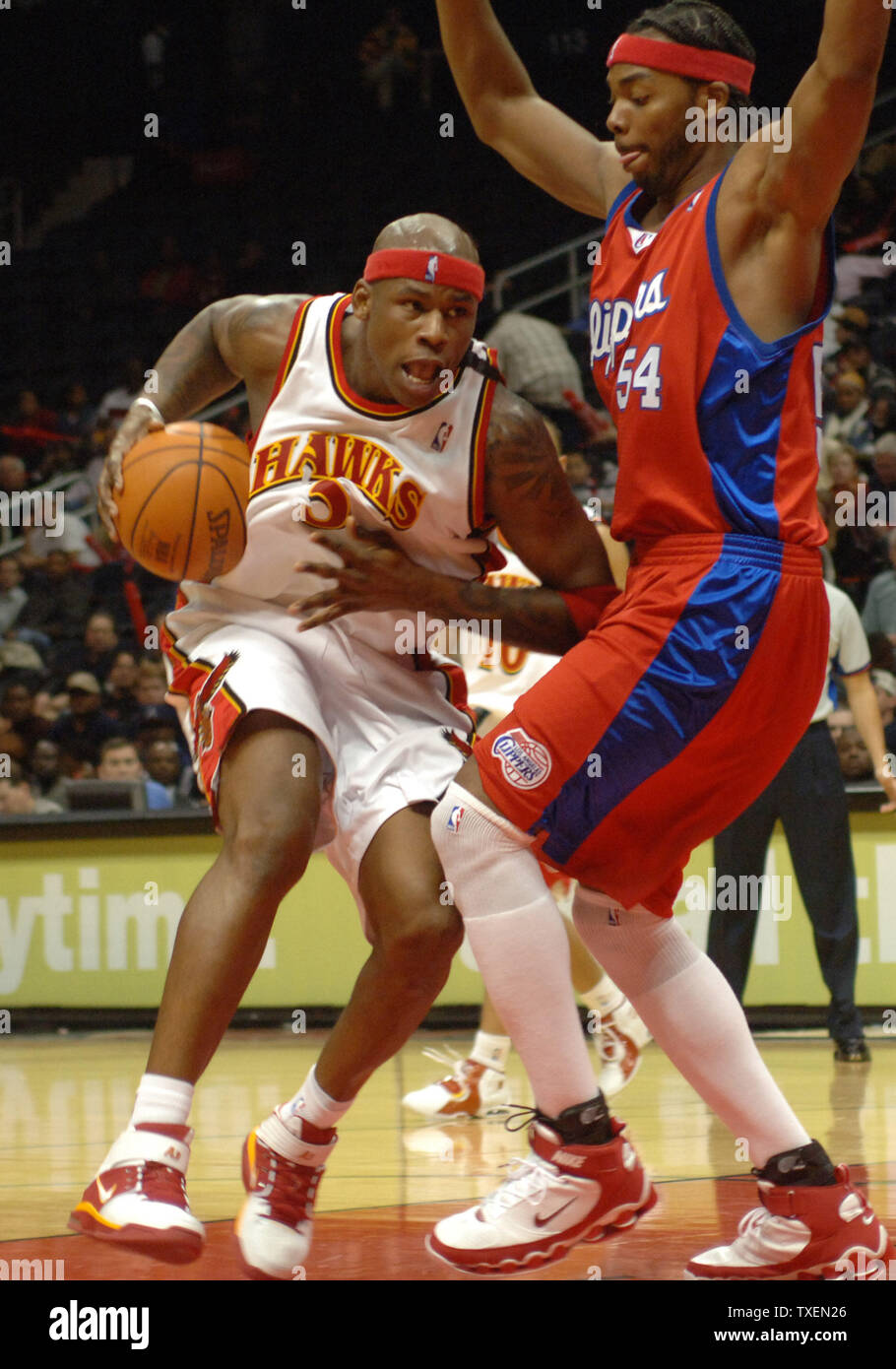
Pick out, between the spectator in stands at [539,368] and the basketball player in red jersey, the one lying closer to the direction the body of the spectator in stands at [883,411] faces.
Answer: the basketball player in red jersey

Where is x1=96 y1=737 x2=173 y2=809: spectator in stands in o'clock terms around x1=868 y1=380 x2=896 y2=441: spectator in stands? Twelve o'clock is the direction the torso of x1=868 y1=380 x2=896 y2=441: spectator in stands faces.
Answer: x1=96 y1=737 x2=173 y2=809: spectator in stands is roughly at 2 o'clock from x1=868 y1=380 x2=896 y2=441: spectator in stands.

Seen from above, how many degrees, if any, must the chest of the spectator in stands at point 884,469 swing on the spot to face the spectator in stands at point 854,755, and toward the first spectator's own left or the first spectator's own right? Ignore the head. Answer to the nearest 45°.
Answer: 0° — they already face them

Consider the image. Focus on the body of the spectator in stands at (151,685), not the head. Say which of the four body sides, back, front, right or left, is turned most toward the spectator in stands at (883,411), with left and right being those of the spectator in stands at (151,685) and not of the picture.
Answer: left

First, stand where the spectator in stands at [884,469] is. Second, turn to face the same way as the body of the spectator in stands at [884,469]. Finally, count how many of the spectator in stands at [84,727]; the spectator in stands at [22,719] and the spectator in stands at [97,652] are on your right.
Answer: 3

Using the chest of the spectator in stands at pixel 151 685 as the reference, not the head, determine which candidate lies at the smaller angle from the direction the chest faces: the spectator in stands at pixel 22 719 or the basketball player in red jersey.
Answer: the basketball player in red jersey
